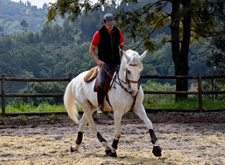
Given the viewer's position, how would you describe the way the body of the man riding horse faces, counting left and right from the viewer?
facing the viewer and to the right of the viewer

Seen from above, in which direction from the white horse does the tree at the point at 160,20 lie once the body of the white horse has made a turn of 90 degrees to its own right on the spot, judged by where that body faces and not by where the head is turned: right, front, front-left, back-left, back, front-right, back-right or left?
back-right

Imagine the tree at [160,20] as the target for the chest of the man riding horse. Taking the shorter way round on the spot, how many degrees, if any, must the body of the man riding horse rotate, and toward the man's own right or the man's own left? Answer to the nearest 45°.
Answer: approximately 135° to the man's own left
